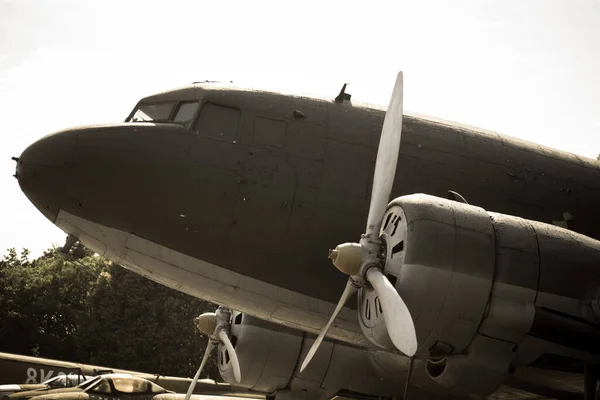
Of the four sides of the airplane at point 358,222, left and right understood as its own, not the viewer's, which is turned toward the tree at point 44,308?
right

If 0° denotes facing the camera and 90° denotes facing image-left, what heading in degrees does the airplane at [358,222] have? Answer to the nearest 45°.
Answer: approximately 45°
